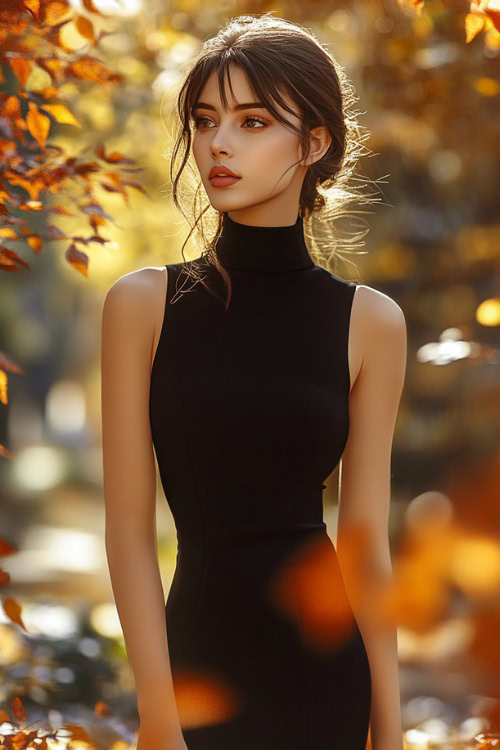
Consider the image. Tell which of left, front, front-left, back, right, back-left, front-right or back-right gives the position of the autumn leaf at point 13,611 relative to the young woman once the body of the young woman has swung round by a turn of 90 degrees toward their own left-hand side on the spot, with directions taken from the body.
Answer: back-left

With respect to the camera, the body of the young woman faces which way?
toward the camera

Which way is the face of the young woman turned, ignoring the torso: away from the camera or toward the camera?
toward the camera
